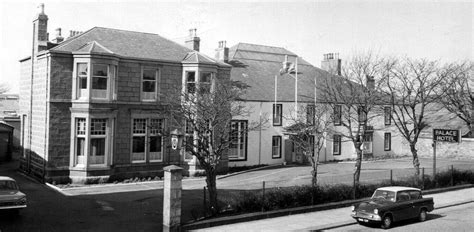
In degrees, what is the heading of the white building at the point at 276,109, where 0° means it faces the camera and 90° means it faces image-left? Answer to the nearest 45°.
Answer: approximately 315°

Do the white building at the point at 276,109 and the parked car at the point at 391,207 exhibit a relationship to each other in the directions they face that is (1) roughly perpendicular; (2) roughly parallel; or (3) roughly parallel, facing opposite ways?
roughly perpendicular

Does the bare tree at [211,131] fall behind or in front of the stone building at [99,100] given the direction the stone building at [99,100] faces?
in front

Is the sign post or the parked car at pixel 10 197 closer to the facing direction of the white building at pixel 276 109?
the sign post

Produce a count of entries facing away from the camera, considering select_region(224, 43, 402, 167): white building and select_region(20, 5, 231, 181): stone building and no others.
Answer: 0

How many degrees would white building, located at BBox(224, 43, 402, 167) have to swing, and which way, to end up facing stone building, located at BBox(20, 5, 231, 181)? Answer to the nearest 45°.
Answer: approximately 90° to its right
